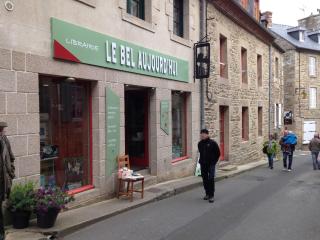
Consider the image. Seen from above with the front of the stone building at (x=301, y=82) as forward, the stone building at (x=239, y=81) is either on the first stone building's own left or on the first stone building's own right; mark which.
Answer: on the first stone building's own right

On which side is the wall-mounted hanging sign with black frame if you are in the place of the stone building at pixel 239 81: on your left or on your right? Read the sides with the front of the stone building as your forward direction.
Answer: on your right

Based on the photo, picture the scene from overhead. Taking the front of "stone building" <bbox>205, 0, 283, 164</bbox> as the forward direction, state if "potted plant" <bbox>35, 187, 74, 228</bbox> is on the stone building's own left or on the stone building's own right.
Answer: on the stone building's own right

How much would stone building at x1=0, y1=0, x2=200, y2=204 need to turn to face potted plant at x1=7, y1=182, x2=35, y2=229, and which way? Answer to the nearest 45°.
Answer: approximately 90° to its right

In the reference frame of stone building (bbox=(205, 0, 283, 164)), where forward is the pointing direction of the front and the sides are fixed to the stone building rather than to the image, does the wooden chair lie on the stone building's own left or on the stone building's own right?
on the stone building's own right
